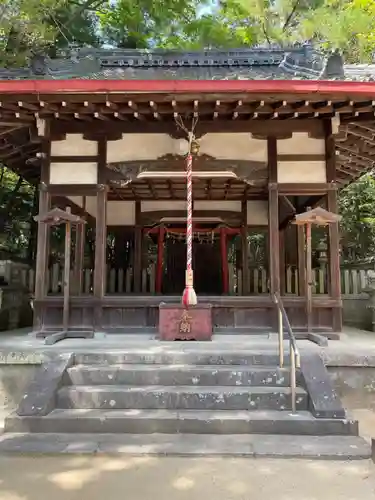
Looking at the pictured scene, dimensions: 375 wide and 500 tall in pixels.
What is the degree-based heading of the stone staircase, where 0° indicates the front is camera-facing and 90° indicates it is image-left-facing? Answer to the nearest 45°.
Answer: approximately 0°

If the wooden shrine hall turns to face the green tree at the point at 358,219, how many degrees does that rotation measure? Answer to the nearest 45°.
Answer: approximately 135° to its left

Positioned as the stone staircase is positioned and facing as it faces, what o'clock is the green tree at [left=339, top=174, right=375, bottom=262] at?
The green tree is roughly at 7 o'clock from the stone staircase.

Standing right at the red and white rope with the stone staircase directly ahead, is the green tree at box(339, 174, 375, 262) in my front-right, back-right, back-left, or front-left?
back-left

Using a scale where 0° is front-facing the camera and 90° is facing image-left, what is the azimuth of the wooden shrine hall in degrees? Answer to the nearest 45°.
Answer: approximately 0°
